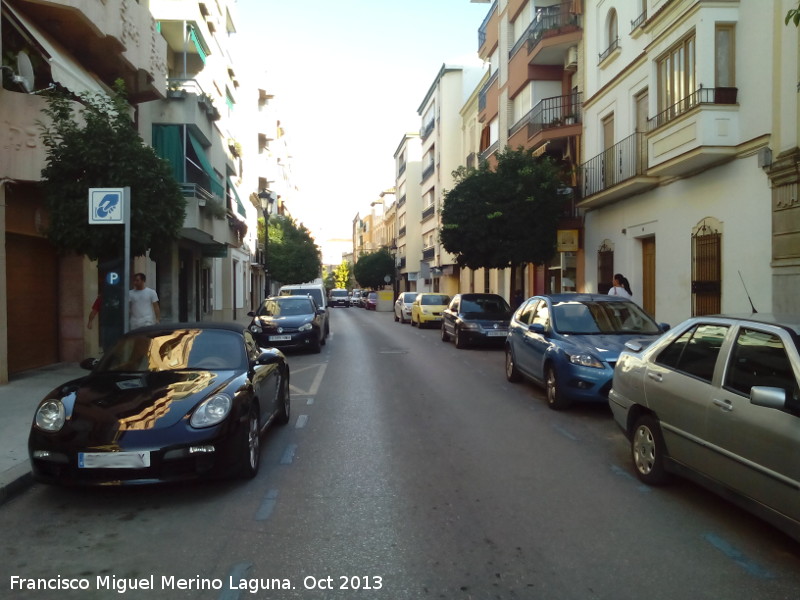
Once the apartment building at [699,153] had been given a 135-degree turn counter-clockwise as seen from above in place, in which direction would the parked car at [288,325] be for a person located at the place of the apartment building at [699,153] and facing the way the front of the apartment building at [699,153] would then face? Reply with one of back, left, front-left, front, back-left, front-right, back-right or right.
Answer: back

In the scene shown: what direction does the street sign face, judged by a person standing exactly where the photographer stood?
facing the viewer

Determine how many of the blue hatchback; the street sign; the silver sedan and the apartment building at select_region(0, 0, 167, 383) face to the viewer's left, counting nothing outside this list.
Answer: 0

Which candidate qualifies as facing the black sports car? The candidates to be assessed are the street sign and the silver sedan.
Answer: the street sign

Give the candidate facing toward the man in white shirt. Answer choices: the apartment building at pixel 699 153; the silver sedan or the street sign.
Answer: the apartment building

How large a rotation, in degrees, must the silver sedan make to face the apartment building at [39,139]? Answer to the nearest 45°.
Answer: approximately 135° to its right

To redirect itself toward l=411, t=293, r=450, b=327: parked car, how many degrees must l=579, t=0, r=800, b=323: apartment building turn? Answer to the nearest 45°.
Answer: approximately 90° to its right

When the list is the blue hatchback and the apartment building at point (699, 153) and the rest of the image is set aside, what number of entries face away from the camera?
0

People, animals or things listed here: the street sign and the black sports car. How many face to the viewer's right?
0

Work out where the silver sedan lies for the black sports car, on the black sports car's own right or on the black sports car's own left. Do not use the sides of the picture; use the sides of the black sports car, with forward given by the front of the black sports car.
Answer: on the black sports car's own left

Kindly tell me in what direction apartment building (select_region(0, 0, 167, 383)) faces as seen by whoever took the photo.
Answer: facing the viewer and to the right of the viewer

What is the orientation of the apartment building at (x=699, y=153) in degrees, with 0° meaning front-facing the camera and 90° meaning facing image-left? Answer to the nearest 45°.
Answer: approximately 45°

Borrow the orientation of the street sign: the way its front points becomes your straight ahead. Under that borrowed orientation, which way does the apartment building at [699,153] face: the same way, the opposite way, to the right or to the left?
to the right

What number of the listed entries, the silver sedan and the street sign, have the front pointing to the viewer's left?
0

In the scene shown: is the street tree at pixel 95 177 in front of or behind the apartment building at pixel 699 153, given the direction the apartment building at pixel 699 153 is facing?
in front

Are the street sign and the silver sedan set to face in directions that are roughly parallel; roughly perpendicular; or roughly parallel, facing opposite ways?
roughly parallel

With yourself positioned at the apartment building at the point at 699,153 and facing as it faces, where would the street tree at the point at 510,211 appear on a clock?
The street tree is roughly at 3 o'clock from the apartment building.

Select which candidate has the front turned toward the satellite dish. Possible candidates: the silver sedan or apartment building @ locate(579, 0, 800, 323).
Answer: the apartment building

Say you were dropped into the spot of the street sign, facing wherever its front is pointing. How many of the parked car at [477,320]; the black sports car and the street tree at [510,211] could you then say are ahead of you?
1

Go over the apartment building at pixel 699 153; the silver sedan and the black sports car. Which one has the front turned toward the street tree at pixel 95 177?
the apartment building

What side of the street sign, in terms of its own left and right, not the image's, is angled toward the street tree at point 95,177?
back
